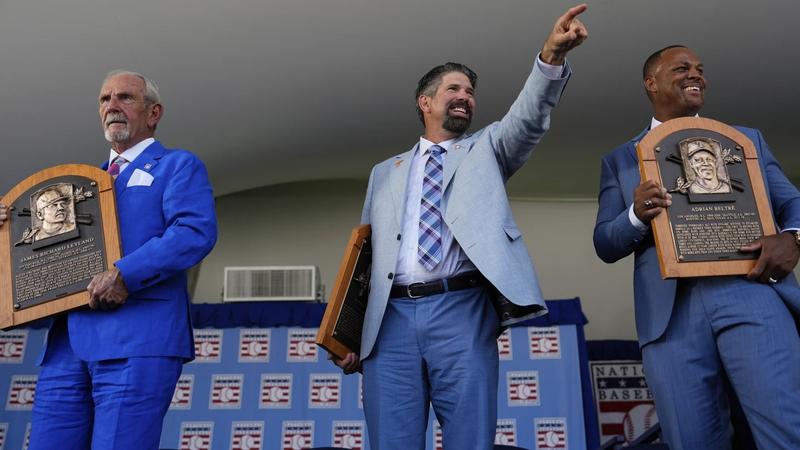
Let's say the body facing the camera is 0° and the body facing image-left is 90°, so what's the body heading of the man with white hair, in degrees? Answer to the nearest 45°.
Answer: approximately 45°

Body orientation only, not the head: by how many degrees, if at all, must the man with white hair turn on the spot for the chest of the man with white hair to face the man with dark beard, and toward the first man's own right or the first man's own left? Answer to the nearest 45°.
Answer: approximately 135° to the first man's own left

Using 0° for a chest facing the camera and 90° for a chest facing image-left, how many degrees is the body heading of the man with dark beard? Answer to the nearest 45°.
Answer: approximately 0°

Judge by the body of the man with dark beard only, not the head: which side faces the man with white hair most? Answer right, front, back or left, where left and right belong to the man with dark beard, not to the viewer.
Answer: right
